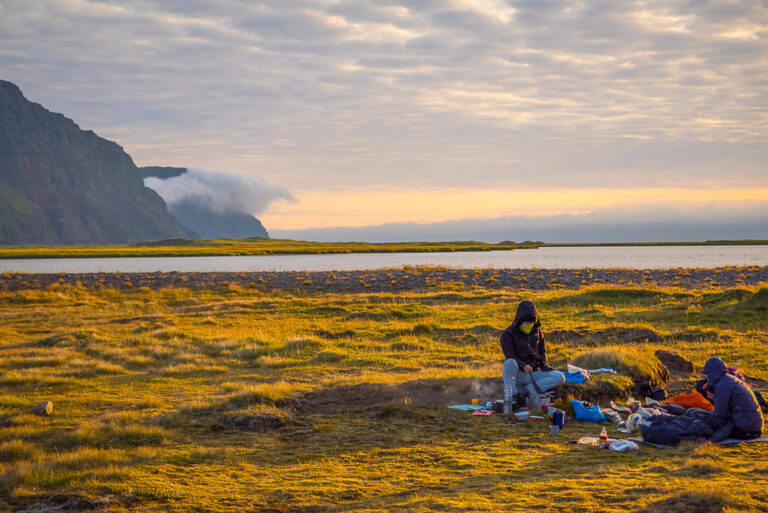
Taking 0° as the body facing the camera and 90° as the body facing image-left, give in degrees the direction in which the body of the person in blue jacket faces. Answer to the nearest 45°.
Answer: approximately 90°
